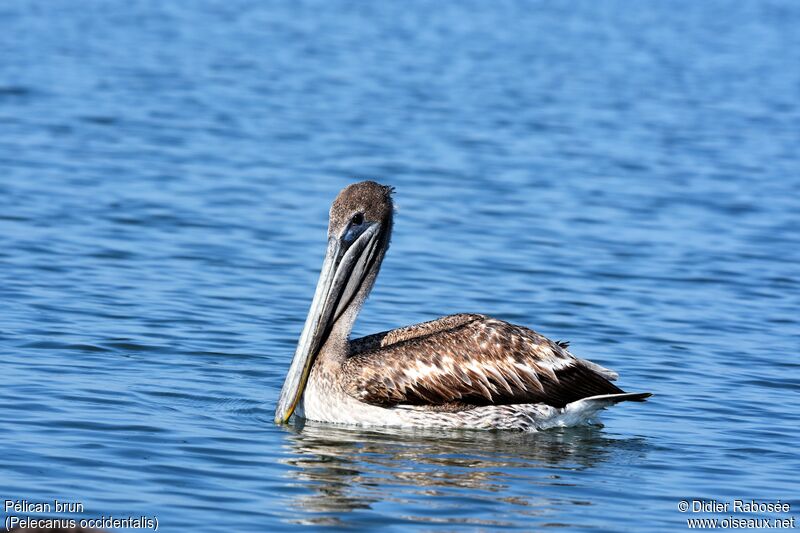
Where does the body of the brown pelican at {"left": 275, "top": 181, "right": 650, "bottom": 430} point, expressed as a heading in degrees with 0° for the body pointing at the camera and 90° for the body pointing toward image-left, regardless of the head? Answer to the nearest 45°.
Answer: approximately 90°
